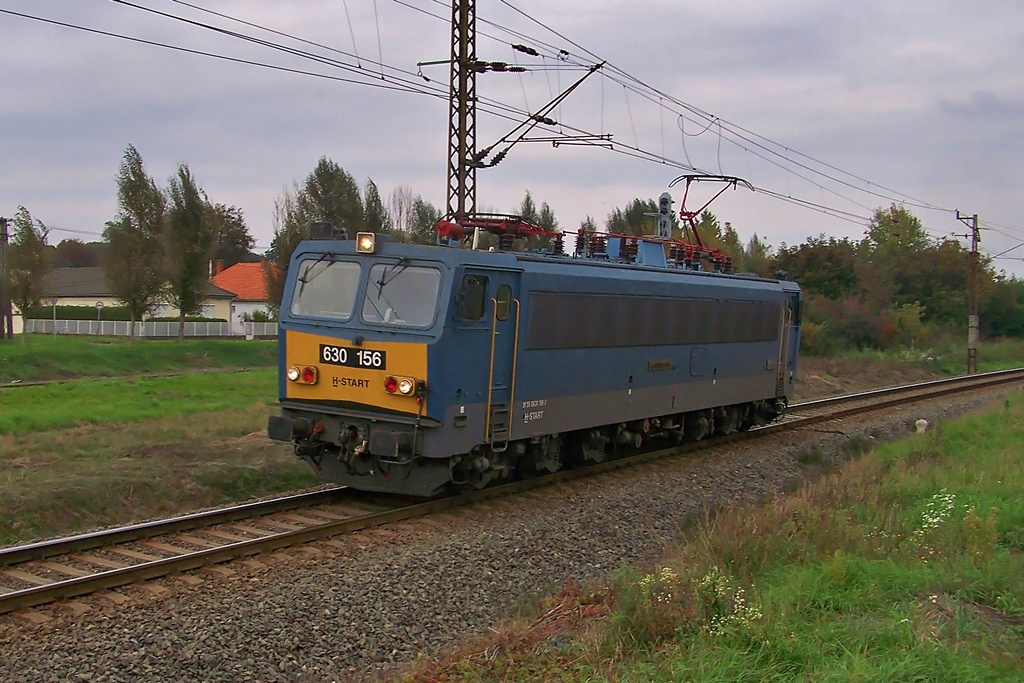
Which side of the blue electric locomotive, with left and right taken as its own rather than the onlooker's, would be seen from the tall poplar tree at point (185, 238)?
right

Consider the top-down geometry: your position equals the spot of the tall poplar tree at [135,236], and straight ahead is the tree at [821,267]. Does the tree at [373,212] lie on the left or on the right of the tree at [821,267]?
right

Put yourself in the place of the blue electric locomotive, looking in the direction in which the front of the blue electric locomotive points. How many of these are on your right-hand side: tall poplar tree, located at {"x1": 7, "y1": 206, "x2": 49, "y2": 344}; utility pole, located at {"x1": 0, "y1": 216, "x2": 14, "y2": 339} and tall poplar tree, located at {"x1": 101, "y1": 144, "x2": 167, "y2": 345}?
3

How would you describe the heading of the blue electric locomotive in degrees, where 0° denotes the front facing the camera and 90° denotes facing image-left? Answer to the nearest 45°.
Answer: approximately 45°

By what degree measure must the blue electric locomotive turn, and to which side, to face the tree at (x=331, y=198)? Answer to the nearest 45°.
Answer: approximately 135° to its right

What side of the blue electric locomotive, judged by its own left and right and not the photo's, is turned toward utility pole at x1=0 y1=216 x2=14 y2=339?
right

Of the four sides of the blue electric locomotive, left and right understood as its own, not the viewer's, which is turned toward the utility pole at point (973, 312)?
back

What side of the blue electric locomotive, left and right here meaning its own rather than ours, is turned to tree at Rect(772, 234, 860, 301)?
back

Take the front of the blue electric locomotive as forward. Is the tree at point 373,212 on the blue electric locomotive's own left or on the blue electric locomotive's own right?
on the blue electric locomotive's own right
